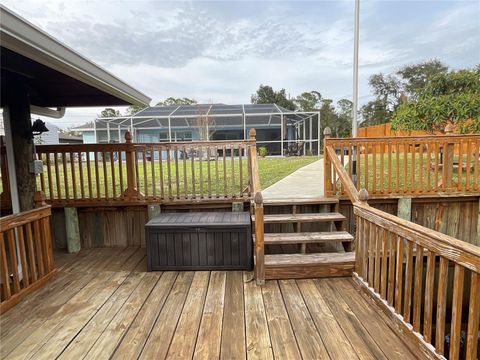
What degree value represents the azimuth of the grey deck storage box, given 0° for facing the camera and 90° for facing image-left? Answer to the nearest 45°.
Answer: approximately 0°

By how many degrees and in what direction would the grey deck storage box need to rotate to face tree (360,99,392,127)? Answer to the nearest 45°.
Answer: approximately 135° to its left

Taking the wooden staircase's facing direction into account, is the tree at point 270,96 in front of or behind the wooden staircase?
behind

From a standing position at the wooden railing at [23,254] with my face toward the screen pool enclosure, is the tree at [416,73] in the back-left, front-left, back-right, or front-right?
front-right

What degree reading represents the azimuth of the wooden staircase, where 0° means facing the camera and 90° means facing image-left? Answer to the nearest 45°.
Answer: approximately 0°

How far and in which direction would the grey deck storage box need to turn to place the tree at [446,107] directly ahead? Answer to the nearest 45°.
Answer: approximately 135° to its left

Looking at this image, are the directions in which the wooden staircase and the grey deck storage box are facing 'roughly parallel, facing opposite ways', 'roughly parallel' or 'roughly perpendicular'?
roughly parallel

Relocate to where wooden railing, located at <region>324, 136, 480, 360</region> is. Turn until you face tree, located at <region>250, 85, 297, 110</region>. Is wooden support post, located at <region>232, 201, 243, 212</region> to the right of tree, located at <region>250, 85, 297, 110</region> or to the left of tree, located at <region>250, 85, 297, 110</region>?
left

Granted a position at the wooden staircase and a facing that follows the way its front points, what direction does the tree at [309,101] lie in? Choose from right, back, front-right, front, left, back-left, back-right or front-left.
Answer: back

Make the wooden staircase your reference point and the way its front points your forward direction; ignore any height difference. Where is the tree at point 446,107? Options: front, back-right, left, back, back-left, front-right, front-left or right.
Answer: back-left

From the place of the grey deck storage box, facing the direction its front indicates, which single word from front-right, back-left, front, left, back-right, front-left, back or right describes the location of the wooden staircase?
left

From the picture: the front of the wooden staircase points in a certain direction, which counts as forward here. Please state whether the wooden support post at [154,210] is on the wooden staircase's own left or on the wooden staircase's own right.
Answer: on the wooden staircase's own right

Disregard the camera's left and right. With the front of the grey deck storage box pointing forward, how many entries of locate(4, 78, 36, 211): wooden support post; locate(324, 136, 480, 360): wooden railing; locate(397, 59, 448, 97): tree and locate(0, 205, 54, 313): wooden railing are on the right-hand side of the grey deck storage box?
2

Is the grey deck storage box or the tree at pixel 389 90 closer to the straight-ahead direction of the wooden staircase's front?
the grey deck storage box
